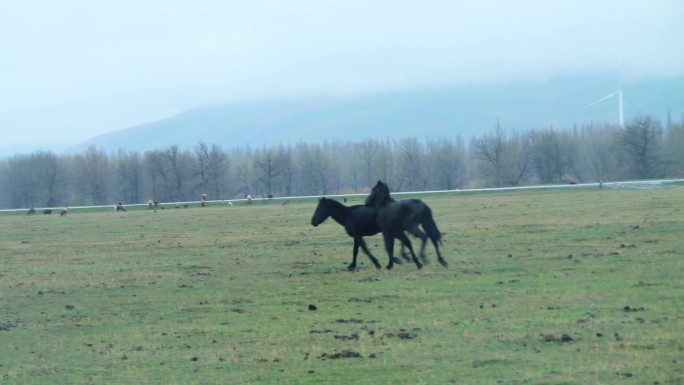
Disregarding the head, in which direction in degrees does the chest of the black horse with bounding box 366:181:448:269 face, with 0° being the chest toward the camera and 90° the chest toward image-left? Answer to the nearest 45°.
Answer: approximately 45°

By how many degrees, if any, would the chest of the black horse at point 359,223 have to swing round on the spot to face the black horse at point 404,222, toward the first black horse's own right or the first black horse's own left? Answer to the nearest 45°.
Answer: approximately 135° to the first black horse's own left

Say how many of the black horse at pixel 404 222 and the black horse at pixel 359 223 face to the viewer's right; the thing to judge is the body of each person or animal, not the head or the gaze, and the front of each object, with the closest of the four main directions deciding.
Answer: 0

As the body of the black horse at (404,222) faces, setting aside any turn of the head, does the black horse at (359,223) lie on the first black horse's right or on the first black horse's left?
on the first black horse's right

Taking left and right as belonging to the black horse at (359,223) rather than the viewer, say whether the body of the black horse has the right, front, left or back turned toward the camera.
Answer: left
